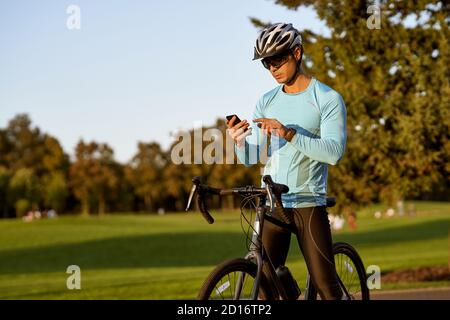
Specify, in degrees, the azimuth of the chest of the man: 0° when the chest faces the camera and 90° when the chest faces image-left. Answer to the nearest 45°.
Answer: approximately 45°

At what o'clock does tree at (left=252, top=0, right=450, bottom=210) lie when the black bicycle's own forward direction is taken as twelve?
The tree is roughly at 5 o'clock from the black bicycle.

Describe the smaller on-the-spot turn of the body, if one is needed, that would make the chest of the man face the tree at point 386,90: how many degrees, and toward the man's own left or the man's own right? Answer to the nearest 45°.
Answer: approximately 135° to the man's own right

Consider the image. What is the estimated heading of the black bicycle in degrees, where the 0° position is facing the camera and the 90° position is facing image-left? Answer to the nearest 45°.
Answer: approximately 45°
